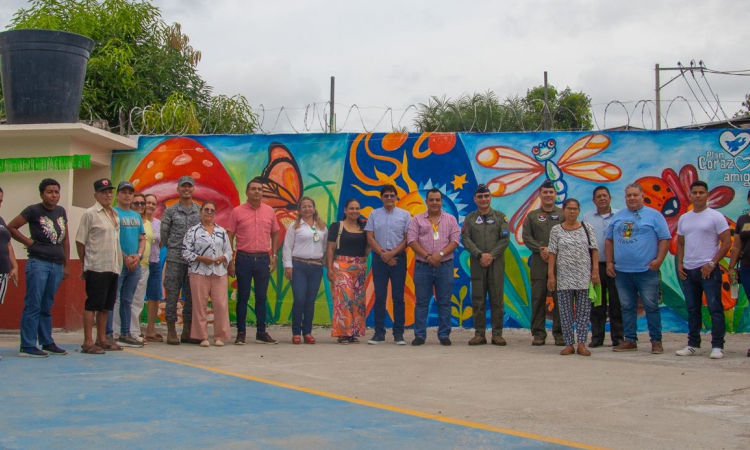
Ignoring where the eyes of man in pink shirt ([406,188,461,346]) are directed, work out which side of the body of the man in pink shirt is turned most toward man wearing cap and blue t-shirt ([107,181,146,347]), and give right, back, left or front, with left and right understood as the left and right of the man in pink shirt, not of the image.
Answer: right

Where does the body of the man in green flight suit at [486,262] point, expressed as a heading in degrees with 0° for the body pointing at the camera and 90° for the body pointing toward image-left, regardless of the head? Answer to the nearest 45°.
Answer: approximately 0°

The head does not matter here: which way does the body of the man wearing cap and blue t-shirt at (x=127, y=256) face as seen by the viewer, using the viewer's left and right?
facing the viewer and to the right of the viewer

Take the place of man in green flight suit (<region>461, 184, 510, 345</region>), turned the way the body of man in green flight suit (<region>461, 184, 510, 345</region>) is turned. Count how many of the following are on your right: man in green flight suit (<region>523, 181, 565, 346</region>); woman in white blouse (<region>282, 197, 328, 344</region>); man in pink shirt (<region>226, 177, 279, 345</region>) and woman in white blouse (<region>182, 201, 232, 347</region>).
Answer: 3

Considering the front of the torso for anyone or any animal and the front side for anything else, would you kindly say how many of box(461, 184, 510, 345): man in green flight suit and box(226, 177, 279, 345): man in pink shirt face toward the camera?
2

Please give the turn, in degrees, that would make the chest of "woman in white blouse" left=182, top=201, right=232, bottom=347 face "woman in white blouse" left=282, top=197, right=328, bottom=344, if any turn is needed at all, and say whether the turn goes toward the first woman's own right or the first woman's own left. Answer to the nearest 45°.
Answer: approximately 90° to the first woman's own left

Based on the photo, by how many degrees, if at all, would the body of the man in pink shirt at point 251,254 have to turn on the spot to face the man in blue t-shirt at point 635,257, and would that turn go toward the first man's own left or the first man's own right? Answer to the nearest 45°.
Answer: approximately 90° to the first man's own left

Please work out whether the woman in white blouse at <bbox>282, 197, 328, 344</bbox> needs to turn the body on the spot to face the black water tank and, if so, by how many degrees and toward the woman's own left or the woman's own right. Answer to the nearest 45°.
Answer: approximately 90° to the woman's own right

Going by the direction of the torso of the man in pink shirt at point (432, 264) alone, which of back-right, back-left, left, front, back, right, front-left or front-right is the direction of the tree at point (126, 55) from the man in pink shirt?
back-right

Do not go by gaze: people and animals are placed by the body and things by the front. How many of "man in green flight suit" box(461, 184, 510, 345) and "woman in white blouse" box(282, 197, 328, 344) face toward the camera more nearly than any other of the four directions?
2

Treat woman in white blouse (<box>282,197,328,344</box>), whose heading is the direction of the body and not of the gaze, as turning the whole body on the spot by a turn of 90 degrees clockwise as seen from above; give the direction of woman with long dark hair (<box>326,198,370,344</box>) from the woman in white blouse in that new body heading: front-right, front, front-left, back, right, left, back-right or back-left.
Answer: back

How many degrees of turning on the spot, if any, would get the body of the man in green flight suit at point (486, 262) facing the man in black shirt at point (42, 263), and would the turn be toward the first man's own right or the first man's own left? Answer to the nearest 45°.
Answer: approximately 45° to the first man's own right

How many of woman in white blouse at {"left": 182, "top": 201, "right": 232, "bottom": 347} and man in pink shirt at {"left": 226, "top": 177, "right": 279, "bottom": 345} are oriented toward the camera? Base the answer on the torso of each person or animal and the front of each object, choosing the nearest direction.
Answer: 2

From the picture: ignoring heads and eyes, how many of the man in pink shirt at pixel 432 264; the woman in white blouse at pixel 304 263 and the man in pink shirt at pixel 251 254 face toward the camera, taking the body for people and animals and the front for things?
3

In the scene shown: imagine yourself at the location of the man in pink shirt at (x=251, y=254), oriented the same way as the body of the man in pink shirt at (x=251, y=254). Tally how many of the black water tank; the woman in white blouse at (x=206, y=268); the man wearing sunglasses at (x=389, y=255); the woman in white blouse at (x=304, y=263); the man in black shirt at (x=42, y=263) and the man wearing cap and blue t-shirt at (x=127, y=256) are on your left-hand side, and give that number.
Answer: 2
